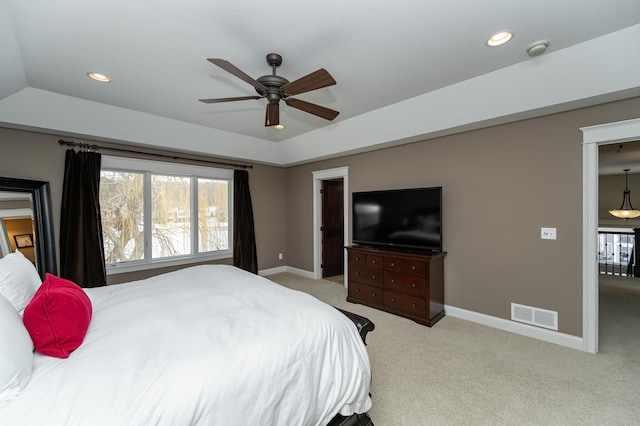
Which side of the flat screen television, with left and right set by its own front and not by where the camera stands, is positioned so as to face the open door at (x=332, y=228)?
right

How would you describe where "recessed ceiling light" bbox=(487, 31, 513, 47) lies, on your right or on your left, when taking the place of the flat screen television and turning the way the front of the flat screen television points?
on your left

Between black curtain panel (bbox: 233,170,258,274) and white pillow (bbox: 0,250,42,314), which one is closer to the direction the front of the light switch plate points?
the white pillow

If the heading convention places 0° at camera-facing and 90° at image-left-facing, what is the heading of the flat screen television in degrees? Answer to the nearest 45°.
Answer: approximately 45°

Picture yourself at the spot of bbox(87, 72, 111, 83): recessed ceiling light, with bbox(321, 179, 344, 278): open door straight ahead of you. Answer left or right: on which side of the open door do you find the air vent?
right

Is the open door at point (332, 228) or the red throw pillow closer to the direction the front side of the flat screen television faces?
the red throw pillow

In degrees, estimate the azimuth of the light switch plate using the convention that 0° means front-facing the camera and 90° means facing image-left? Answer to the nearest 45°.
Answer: approximately 0°

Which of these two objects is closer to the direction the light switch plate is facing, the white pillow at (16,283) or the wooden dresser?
the white pillow

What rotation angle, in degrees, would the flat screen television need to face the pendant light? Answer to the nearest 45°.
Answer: approximately 180°
